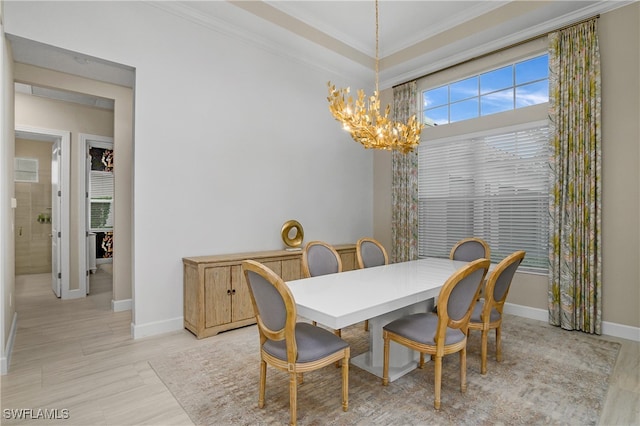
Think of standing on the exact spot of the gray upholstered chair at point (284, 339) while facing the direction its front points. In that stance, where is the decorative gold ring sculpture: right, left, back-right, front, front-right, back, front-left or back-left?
front-left

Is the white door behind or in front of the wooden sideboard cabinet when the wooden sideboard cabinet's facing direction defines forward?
behind

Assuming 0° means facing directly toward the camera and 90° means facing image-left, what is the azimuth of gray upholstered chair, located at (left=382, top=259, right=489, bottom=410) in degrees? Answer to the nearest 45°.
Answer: approximately 135°

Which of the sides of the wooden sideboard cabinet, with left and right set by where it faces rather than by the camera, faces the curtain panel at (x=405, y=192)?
left

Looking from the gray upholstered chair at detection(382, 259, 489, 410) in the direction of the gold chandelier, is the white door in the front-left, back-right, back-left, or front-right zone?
front-left

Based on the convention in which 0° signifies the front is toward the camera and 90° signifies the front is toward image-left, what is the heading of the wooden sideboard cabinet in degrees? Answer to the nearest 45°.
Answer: approximately 315°

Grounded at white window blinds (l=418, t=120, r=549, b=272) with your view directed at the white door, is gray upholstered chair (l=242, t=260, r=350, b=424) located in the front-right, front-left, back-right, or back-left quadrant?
front-left

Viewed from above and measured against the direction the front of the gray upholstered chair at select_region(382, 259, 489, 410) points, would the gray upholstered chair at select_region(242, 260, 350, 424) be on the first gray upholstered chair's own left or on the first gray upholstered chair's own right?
on the first gray upholstered chair's own left

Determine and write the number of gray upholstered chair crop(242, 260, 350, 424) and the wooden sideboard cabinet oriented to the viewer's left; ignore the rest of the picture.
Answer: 0

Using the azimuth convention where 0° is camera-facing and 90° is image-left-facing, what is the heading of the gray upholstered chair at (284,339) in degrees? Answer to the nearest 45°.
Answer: approximately 225°

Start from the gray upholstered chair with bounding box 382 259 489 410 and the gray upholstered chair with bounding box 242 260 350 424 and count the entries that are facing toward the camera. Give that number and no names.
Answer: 0

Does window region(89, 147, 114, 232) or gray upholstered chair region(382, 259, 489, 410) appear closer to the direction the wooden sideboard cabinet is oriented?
the gray upholstered chair

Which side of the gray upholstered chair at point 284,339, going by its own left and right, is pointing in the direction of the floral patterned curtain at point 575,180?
front

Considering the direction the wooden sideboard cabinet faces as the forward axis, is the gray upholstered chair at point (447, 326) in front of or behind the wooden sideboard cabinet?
in front
